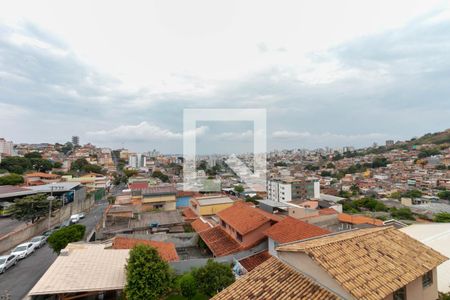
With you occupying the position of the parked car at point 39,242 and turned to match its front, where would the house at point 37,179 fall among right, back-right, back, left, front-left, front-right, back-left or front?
back-right

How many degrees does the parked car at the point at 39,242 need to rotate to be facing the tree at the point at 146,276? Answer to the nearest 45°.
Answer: approximately 45° to its left

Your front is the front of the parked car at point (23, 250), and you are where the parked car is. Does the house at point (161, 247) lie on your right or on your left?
on your left

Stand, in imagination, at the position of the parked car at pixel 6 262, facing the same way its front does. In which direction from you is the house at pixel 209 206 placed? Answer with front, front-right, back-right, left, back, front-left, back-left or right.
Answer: back-left

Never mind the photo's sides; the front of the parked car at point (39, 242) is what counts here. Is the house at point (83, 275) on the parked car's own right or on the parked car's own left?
on the parked car's own left

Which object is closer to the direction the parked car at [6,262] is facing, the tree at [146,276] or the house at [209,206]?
the tree

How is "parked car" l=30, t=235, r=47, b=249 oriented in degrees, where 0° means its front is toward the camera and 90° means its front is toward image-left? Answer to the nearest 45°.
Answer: approximately 45°

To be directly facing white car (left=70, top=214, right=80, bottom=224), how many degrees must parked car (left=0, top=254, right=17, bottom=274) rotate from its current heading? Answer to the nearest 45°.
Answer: approximately 180°

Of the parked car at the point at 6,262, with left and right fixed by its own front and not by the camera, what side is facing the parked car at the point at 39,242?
back

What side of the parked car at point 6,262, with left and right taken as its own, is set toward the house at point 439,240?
left

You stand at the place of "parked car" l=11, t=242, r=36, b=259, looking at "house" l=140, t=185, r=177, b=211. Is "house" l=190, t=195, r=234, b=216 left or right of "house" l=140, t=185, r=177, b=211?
right

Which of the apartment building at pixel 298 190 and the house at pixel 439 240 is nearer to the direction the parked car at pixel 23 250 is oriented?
the house

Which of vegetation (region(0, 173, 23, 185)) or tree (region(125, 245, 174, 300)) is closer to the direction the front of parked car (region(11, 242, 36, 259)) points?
the tree

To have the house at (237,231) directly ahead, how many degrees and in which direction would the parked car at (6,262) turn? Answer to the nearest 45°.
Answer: approximately 90° to its left
